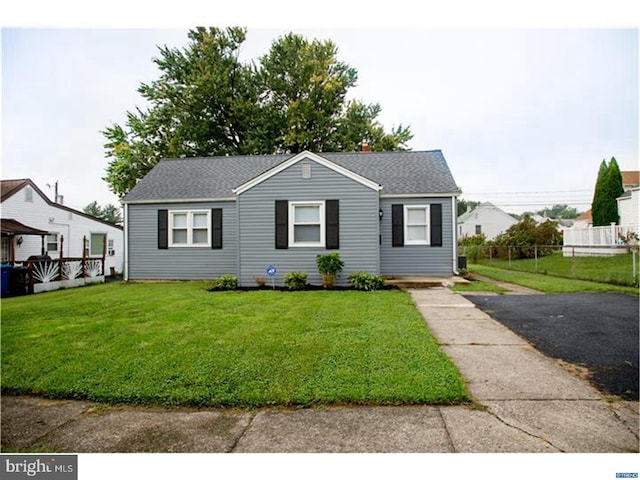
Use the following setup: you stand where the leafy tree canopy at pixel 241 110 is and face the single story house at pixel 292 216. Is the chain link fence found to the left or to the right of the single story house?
left

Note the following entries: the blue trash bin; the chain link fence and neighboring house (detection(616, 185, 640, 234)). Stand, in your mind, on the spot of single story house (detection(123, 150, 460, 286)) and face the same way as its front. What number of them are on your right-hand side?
1

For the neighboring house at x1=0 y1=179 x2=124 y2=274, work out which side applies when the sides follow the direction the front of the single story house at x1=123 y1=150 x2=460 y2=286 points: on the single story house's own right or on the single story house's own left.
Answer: on the single story house's own right

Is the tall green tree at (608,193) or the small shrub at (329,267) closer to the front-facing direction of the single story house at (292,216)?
the small shrub

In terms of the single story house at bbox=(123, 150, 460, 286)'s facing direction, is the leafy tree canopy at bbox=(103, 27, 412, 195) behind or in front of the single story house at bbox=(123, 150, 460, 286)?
behind

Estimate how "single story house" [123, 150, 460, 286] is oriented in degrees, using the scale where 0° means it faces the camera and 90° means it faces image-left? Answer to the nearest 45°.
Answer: approximately 0°

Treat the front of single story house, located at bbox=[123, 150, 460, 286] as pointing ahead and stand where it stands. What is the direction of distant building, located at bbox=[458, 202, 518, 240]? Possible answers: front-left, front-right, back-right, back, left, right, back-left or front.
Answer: back-left

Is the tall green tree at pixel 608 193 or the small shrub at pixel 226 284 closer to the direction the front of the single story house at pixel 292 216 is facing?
the small shrub

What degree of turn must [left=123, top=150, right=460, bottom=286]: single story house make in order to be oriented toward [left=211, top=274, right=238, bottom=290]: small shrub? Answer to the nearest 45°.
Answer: approximately 45° to its right
